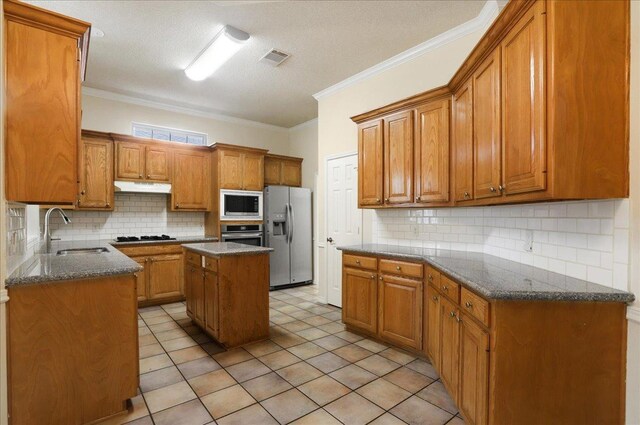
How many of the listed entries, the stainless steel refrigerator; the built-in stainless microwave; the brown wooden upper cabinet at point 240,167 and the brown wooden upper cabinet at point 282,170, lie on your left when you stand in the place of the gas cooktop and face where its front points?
4

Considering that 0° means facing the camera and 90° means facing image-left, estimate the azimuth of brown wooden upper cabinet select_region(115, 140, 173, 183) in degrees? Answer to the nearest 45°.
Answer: approximately 315°

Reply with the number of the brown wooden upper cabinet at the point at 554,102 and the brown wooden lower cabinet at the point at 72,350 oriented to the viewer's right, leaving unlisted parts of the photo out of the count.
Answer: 1

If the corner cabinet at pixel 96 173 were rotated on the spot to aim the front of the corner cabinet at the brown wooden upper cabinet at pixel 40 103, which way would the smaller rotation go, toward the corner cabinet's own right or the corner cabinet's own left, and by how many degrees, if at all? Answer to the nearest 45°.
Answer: approximately 45° to the corner cabinet's own right

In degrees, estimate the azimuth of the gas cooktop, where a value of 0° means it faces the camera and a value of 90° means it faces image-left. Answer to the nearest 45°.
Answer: approximately 0°

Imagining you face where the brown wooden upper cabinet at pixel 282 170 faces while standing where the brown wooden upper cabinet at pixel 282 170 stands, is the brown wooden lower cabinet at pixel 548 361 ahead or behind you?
ahead

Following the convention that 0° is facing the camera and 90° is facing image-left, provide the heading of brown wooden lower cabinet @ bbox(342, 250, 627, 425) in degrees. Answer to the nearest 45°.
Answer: approximately 45°

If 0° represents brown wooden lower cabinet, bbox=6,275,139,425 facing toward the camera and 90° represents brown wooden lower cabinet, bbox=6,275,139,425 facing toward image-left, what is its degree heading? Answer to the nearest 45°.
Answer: approximately 270°

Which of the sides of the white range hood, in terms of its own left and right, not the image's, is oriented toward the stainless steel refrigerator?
left

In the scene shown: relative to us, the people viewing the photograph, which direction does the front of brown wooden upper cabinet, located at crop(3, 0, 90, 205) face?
facing to the right of the viewer
